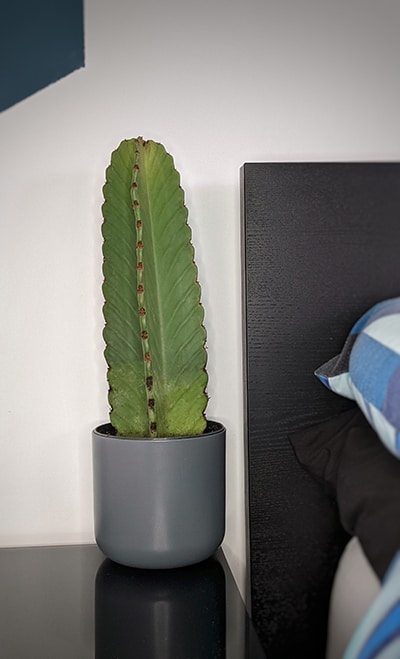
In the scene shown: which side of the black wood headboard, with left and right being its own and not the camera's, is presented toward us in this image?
front

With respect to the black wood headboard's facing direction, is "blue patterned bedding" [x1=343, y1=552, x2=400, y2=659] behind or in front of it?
in front
